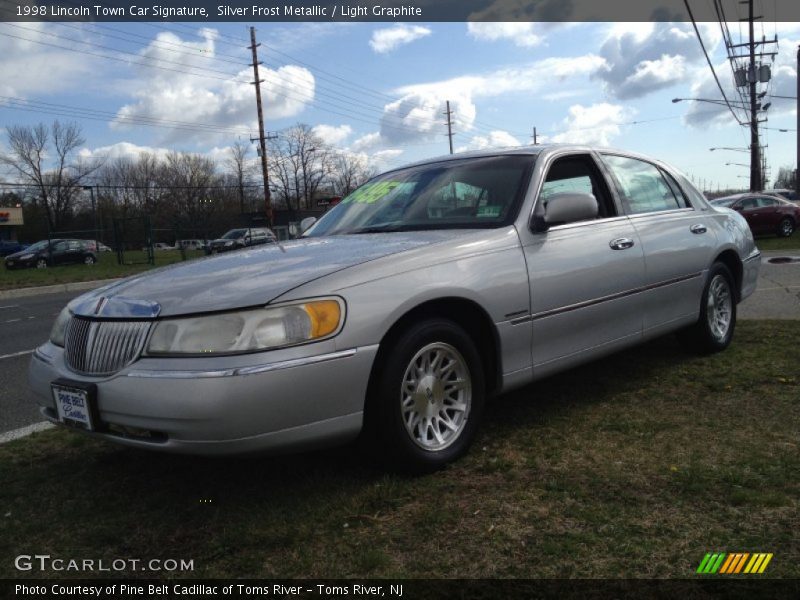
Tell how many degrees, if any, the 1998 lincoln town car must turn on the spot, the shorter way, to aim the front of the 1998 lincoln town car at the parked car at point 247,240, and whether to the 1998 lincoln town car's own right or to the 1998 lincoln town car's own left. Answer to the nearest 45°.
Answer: approximately 135° to the 1998 lincoln town car's own right

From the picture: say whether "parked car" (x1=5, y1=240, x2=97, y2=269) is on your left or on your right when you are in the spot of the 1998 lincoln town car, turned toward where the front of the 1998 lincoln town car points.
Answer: on your right

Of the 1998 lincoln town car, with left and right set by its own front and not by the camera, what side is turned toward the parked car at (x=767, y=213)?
back

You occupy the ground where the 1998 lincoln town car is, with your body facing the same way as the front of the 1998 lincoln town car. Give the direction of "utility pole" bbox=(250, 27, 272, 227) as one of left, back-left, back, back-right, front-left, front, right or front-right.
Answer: back-right

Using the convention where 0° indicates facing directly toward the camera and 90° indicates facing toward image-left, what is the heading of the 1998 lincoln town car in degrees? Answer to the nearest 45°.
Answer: approximately 45°

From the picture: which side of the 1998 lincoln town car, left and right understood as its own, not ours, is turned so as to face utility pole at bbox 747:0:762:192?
back
